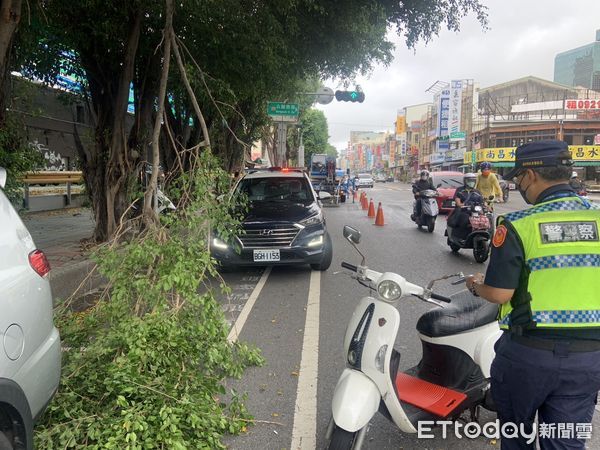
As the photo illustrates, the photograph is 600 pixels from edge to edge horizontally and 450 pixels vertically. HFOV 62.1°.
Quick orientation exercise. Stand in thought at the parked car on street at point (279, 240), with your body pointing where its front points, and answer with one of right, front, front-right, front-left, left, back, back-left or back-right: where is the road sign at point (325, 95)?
back

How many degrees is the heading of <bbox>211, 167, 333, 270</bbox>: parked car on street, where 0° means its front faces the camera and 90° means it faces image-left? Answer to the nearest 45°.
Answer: approximately 0°

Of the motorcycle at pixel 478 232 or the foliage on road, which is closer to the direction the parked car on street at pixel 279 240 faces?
the foliage on road

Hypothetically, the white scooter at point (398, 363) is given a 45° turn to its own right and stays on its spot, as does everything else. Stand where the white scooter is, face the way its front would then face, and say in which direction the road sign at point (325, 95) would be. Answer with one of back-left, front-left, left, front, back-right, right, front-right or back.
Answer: right

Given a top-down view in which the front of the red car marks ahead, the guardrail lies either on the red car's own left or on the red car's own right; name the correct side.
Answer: on the red car's own right

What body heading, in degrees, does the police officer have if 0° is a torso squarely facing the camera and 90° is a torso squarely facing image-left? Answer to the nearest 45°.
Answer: approximately 135°
